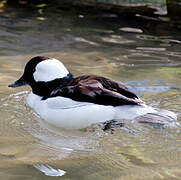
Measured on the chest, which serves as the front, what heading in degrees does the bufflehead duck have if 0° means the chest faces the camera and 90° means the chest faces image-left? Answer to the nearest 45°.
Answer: approximately 90°
